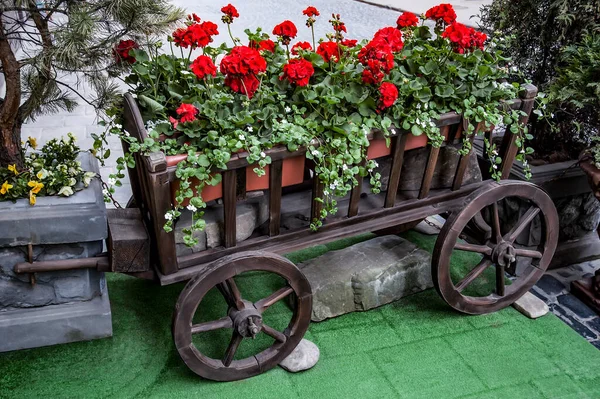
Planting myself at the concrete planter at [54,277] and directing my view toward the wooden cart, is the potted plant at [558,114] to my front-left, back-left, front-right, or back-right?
front-left

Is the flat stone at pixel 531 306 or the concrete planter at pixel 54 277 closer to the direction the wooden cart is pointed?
the concrete planter

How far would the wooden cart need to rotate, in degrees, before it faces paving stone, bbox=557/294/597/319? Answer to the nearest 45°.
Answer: approximately 135° to its left

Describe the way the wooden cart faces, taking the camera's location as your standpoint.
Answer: facing the viewer and to the left of the viewer

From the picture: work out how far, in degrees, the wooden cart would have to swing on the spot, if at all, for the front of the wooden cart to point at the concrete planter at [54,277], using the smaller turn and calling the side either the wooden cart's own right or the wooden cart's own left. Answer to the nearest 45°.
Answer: approximately 45° to the wooden cart's own right
